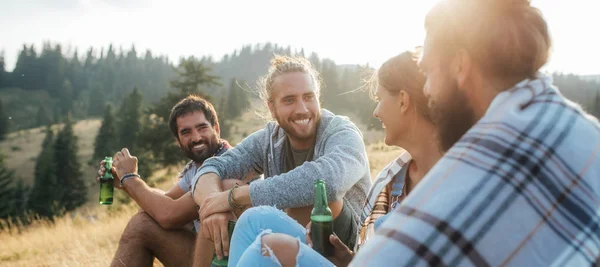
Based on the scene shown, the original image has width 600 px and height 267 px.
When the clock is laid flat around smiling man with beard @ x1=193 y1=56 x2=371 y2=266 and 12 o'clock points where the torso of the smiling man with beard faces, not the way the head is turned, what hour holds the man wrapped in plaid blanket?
The man wrapped in plaid blanket is roughly at 10 o'clock from the smiling man with beard.

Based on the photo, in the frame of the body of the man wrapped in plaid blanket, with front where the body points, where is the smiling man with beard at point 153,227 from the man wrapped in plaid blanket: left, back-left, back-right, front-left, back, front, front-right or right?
front

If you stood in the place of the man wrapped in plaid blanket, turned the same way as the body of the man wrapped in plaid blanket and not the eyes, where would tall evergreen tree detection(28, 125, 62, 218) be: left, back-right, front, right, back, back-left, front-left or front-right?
front

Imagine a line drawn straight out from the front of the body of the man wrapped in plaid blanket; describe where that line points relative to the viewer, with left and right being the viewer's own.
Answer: facing away from the viewer and to the left of the viewer

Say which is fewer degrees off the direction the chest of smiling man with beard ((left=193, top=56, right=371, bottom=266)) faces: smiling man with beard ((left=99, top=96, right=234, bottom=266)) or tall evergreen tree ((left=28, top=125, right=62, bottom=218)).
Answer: the smiling man with beard

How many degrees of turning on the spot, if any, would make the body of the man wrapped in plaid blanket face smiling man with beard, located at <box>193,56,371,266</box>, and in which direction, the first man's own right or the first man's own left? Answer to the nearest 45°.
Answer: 0° — they already face them

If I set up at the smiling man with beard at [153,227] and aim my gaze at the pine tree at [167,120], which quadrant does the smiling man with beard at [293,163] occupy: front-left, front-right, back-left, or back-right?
back-right

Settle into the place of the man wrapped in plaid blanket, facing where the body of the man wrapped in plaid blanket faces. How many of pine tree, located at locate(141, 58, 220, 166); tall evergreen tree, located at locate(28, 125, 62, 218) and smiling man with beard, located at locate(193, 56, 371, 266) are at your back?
0

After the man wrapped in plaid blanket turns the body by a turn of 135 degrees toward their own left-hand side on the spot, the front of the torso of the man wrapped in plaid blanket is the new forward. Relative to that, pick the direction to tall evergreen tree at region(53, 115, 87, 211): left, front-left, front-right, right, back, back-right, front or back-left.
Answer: back-right

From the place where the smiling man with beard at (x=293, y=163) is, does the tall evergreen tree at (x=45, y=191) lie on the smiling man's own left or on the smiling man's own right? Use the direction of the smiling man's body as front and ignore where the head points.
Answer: on the smiling man's own right

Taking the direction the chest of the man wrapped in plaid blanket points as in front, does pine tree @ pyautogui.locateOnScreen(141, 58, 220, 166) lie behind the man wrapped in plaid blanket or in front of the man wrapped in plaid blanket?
in front

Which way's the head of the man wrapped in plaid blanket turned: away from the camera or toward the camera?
away from the camera

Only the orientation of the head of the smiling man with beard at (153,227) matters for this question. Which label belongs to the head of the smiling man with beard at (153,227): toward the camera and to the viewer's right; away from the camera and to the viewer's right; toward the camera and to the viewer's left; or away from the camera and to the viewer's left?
toward the camera and to the viewer's right

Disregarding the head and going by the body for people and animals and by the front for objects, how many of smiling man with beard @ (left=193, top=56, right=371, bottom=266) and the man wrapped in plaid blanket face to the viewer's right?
0
